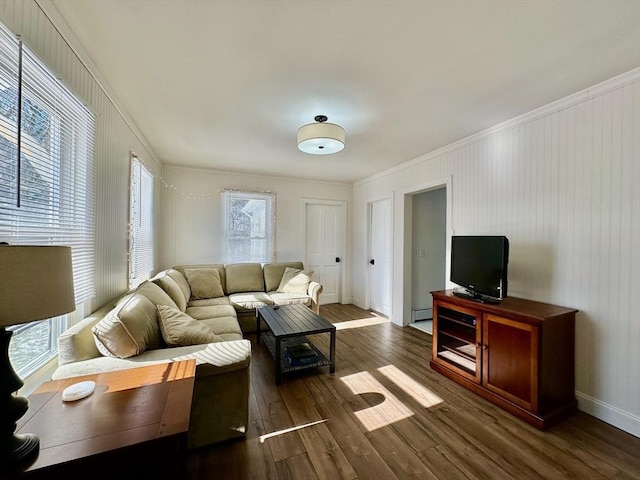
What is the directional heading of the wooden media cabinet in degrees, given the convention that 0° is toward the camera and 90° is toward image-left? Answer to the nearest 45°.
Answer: approximately 45°

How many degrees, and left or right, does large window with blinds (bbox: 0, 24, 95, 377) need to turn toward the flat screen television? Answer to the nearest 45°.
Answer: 0° — it already faces it

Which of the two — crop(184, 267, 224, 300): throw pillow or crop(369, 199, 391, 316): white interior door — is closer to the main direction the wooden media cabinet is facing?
the throw pillow

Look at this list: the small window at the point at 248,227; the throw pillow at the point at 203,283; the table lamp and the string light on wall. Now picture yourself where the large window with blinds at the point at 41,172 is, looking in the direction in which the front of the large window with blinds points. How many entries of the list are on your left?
3

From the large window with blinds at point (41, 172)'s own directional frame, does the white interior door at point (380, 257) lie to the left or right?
on its left

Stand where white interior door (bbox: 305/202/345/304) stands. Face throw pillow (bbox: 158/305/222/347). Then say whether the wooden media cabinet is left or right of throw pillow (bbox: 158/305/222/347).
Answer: left
